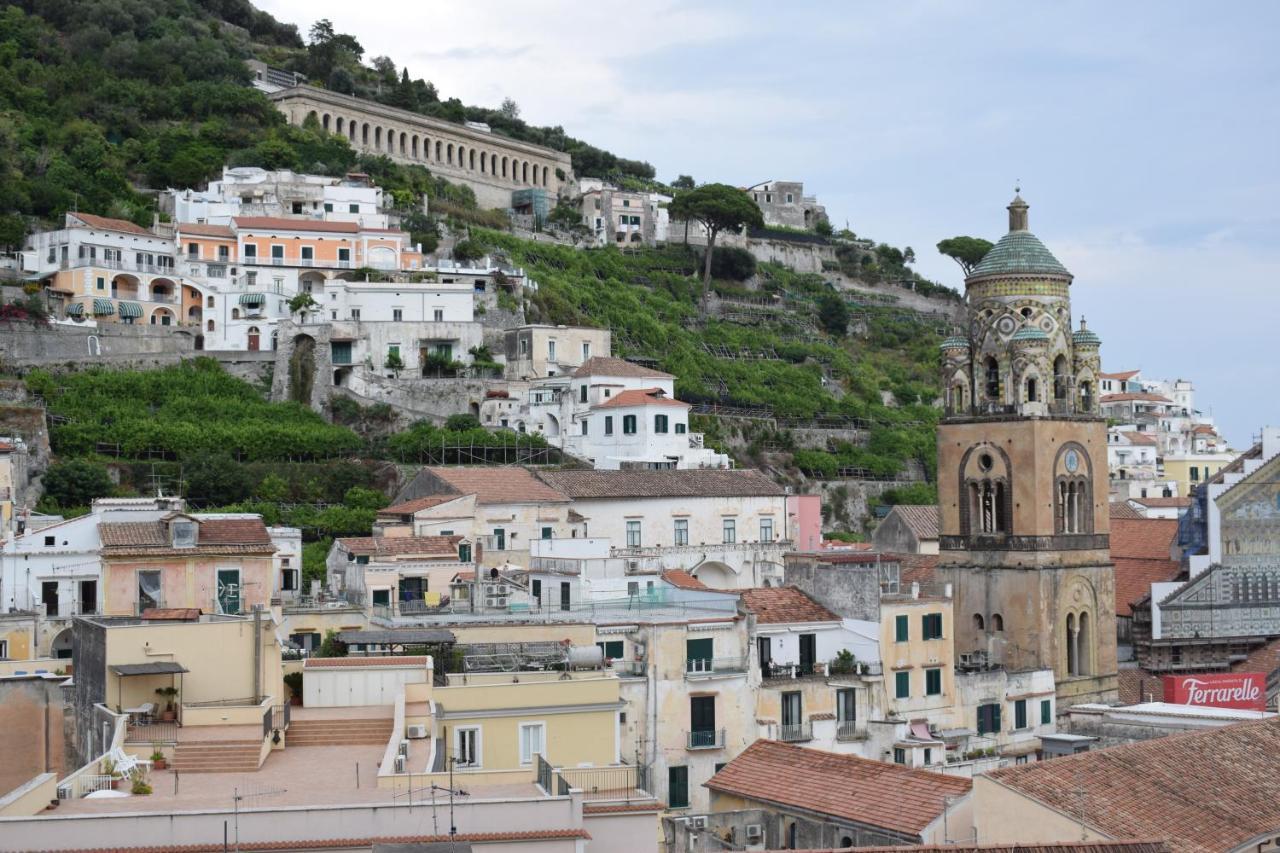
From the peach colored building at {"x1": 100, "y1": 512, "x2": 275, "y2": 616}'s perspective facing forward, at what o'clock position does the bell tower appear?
The bell tower is roughly at 9 o'clock from the peach colored building.

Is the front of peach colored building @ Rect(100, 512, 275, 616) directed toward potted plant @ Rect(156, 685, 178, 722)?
yes

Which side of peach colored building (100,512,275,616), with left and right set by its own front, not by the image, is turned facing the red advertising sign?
left

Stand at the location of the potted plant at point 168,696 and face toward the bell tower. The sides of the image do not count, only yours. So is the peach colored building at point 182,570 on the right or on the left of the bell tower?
left

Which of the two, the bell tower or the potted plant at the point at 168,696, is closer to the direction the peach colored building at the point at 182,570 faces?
the potted plant

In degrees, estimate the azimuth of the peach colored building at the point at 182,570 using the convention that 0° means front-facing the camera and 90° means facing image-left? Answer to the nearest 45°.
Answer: approximately 0°

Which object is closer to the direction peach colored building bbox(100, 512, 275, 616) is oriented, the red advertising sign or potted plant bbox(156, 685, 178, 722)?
the potted plant

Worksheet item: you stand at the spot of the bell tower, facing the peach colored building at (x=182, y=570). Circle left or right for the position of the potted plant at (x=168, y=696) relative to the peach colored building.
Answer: left
